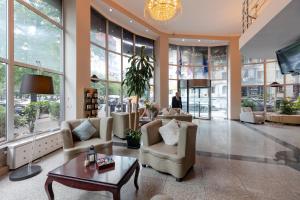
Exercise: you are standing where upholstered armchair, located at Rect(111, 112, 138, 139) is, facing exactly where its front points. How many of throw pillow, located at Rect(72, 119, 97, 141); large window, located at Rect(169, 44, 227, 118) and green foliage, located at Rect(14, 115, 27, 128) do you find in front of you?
1

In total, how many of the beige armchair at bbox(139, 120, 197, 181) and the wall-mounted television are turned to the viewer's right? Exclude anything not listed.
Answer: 0

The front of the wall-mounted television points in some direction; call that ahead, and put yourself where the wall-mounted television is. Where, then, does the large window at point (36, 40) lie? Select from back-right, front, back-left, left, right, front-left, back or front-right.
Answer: front

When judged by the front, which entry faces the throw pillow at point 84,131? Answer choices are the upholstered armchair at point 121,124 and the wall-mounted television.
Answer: the wall-mounted television

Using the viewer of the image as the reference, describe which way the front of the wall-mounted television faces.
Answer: facing the viewer and to the left of the viewer

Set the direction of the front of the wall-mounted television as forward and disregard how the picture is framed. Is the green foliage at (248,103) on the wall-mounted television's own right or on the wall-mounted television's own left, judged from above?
on the wall-mounted television's own right

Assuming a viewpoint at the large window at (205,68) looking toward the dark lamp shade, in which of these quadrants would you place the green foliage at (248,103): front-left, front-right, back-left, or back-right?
back-left

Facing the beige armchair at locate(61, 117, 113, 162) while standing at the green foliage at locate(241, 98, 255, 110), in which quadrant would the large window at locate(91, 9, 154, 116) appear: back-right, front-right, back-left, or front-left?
front-right

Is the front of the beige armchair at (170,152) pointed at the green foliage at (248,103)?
no

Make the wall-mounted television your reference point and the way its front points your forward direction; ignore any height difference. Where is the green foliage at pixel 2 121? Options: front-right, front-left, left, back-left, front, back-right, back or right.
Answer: front

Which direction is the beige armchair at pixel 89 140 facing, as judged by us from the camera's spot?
facing the viewer and to the right of the viewer

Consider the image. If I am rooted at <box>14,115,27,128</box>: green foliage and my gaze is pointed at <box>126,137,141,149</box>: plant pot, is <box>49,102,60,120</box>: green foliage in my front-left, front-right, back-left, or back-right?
front-left

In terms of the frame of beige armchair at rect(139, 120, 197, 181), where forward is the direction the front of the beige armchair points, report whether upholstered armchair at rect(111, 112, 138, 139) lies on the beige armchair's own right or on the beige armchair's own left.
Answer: on the beige armchair's own right
